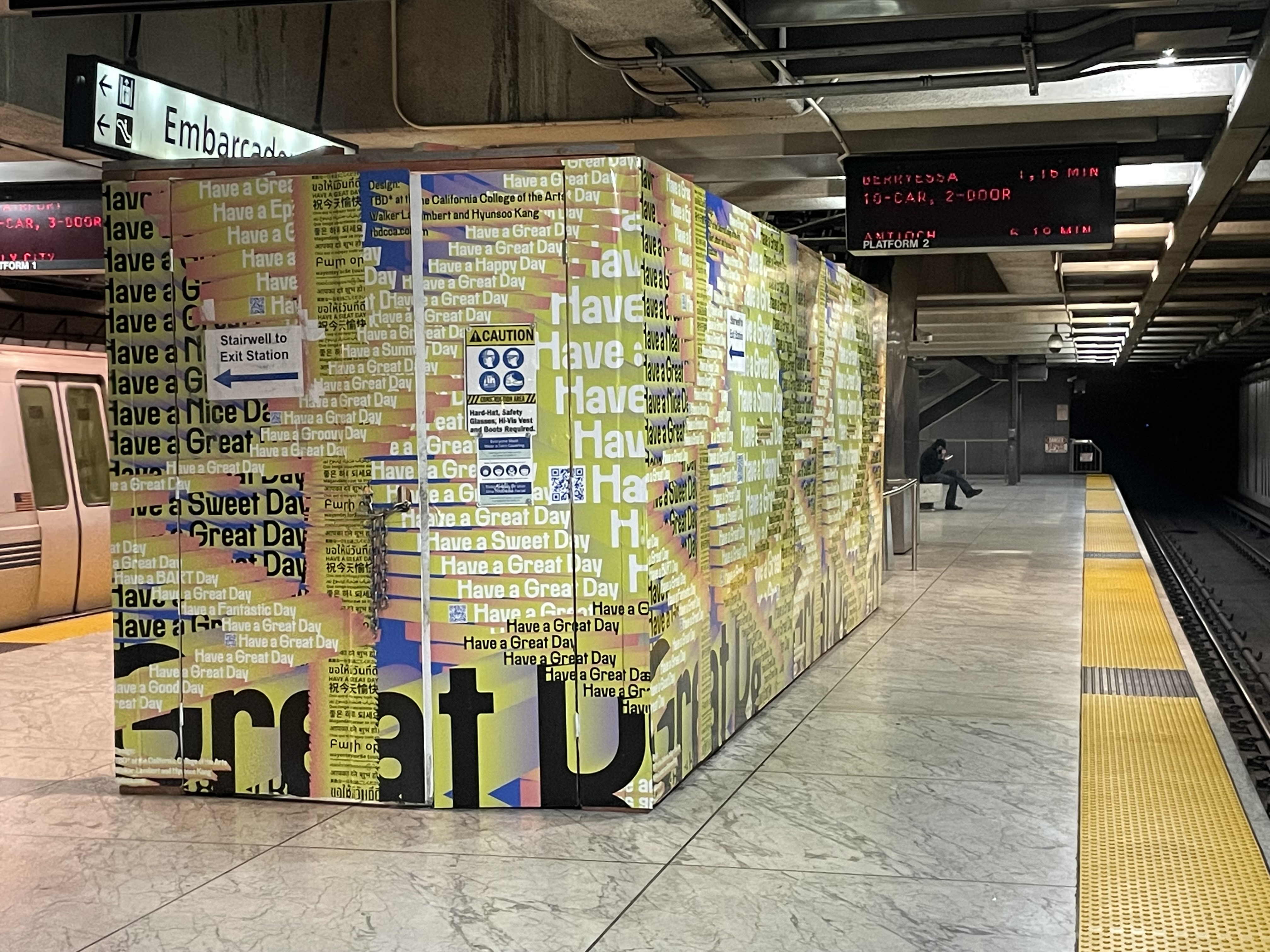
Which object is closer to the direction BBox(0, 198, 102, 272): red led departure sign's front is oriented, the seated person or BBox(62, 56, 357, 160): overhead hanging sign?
the overhead hanging sign

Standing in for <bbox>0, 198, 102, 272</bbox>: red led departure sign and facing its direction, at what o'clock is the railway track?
The railway track is roughly at 9 o'clock from the red led departure sign.

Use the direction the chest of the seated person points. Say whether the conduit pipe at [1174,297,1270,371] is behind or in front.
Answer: in front

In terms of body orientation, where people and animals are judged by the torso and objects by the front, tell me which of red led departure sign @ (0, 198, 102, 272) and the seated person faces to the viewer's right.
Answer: the seated person

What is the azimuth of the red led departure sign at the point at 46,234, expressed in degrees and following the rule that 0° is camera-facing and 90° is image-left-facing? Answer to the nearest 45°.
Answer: approximately 0°

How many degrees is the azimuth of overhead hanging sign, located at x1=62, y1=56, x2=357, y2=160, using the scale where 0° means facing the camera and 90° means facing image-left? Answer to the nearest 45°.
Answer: approximately 315°

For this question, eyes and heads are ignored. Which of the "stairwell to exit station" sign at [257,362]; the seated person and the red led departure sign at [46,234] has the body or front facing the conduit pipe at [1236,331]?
the seated person

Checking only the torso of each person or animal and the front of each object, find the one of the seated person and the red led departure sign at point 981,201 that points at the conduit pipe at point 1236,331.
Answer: the seated person

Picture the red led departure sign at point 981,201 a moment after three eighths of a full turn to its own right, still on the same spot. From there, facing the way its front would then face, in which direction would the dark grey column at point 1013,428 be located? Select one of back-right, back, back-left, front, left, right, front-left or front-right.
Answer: front-right

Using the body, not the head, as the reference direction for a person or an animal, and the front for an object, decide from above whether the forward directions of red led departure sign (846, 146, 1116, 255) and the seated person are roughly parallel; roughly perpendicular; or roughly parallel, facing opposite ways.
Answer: roughly perpendicular
